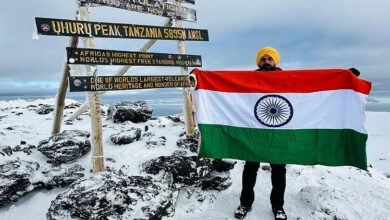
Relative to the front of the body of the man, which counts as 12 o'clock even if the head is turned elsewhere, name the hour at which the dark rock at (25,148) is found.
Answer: The dark rock is roughly at 3 o'clock from the man.

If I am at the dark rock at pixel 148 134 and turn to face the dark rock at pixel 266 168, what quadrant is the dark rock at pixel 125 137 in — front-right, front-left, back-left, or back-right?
back-right

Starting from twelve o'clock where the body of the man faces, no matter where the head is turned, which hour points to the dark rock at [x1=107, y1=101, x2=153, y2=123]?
The dark rock is roughly at 4 o'clock from the man.

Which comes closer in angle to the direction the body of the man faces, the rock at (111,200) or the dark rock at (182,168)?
the rock

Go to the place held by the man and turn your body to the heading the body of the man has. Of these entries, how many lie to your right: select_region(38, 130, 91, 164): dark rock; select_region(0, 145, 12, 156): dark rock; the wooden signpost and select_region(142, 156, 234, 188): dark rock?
4

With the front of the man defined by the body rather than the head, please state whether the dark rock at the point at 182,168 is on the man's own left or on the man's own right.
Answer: on the man's own right

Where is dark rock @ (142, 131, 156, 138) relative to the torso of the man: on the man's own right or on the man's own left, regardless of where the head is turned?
on the man's own right

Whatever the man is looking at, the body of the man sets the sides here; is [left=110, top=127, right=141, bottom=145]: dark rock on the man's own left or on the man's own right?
on the man's own right

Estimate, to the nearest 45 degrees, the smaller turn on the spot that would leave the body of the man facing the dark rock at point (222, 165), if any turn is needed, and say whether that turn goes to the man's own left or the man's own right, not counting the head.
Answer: approximately 135° to the man's own right

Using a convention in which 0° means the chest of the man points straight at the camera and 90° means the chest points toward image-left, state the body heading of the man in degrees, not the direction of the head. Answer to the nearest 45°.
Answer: approximately 0°

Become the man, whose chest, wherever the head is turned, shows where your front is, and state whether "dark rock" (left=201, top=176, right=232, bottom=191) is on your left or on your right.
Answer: on your right

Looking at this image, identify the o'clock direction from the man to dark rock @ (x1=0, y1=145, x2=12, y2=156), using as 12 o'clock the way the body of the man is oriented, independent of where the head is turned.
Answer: The dark rock is roughly at 3 o'clock from the man.

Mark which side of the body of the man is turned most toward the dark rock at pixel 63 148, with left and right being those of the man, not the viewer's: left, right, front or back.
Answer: right
